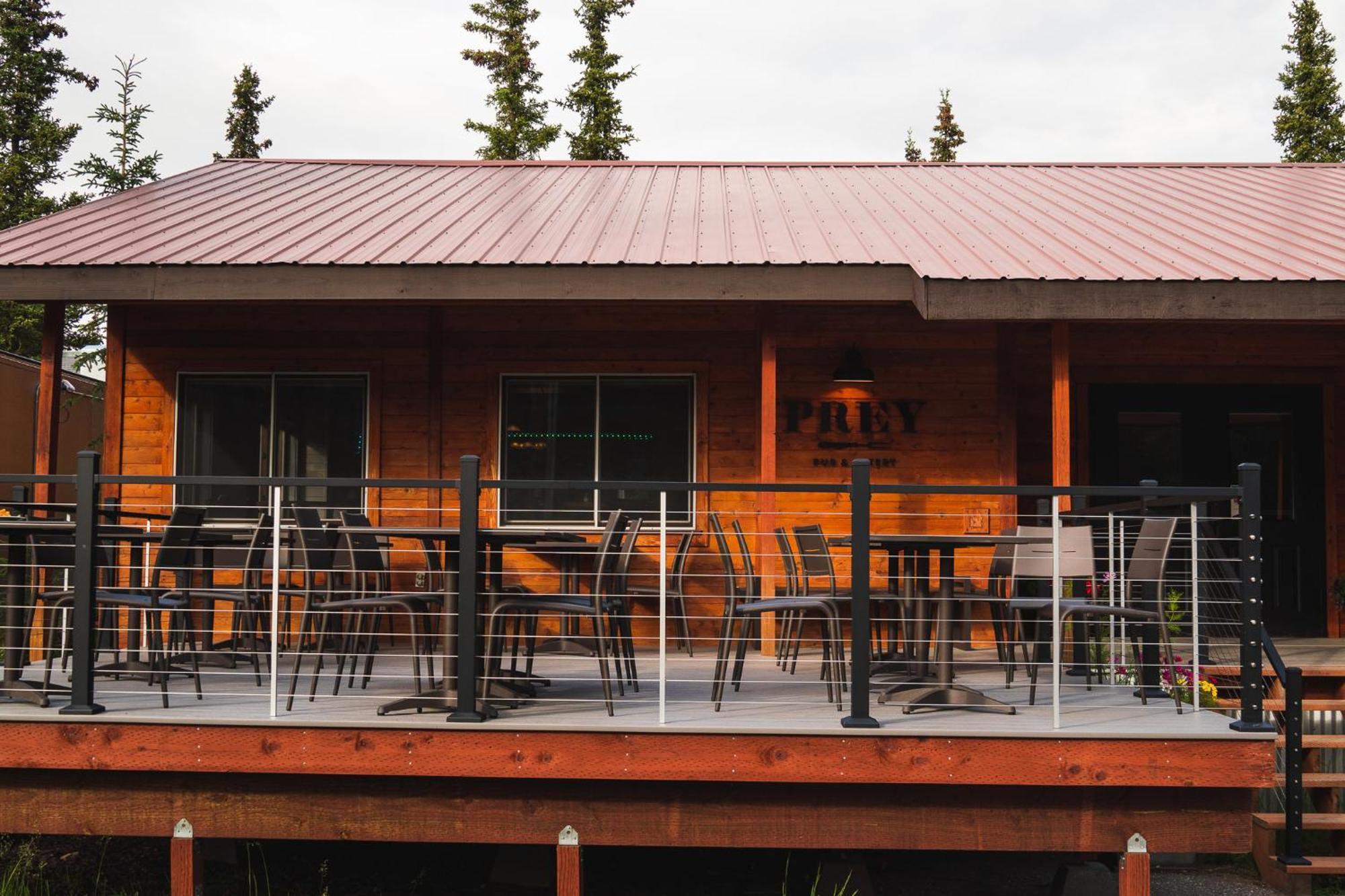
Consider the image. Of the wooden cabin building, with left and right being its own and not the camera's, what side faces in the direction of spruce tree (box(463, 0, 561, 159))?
back

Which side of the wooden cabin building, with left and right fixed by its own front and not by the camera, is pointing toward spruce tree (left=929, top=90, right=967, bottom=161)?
back

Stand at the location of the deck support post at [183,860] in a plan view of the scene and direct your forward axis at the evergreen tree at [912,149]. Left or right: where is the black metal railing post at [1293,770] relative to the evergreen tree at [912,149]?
right

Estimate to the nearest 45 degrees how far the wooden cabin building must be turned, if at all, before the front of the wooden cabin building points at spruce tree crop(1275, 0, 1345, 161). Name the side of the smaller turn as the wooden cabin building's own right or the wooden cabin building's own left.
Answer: approximately 135° to the wooden cabin building's own left

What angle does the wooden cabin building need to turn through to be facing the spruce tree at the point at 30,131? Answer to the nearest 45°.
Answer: approximately 135° to its right

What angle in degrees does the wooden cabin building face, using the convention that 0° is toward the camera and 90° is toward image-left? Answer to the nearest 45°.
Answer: approximately 0°

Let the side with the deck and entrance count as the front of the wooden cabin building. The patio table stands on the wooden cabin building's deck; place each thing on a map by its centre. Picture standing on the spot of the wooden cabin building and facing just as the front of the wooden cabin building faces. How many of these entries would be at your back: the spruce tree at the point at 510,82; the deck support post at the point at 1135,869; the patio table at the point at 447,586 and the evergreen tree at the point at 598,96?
2
